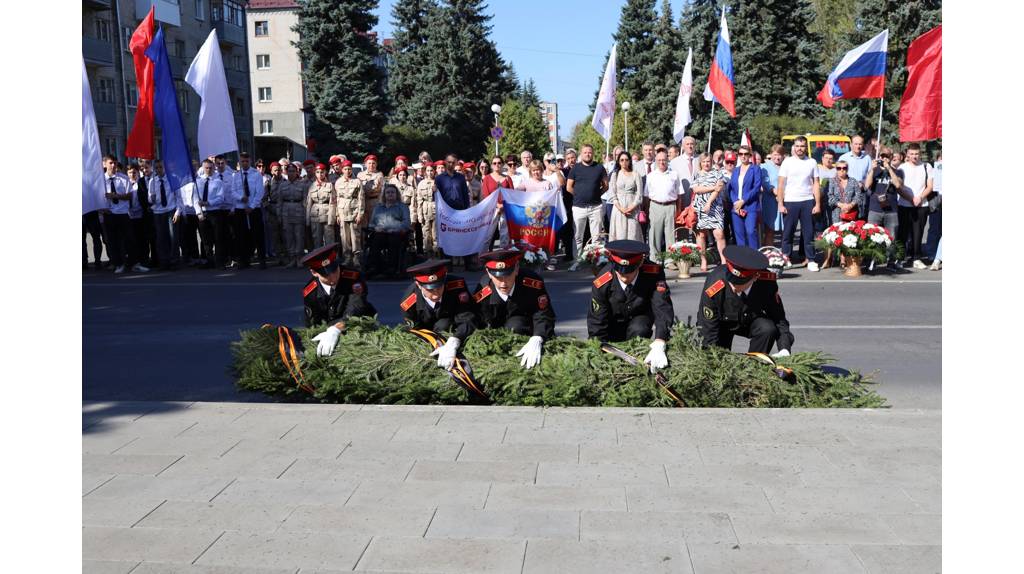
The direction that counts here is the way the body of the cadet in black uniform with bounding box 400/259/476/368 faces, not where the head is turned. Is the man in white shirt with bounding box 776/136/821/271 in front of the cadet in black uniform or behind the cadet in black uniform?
behind

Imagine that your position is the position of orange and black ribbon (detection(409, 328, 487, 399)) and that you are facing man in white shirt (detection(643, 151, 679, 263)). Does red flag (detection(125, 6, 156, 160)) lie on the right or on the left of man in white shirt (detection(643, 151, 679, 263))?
left

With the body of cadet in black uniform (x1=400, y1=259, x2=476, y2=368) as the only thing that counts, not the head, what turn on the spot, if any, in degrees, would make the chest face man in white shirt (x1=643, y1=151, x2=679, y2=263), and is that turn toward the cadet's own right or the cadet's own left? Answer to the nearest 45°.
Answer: approximately 135° to the cadet's own left

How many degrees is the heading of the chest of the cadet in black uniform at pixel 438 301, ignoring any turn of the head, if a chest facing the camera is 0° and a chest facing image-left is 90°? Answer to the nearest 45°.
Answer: approximately 0°

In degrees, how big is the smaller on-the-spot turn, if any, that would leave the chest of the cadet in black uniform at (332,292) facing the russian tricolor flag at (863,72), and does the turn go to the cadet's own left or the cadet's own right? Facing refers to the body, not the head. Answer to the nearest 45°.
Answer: approximately 135° to the cadet's own left

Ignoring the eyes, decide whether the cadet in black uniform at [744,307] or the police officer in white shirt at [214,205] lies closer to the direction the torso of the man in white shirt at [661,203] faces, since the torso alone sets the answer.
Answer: the cadet in black uniform
